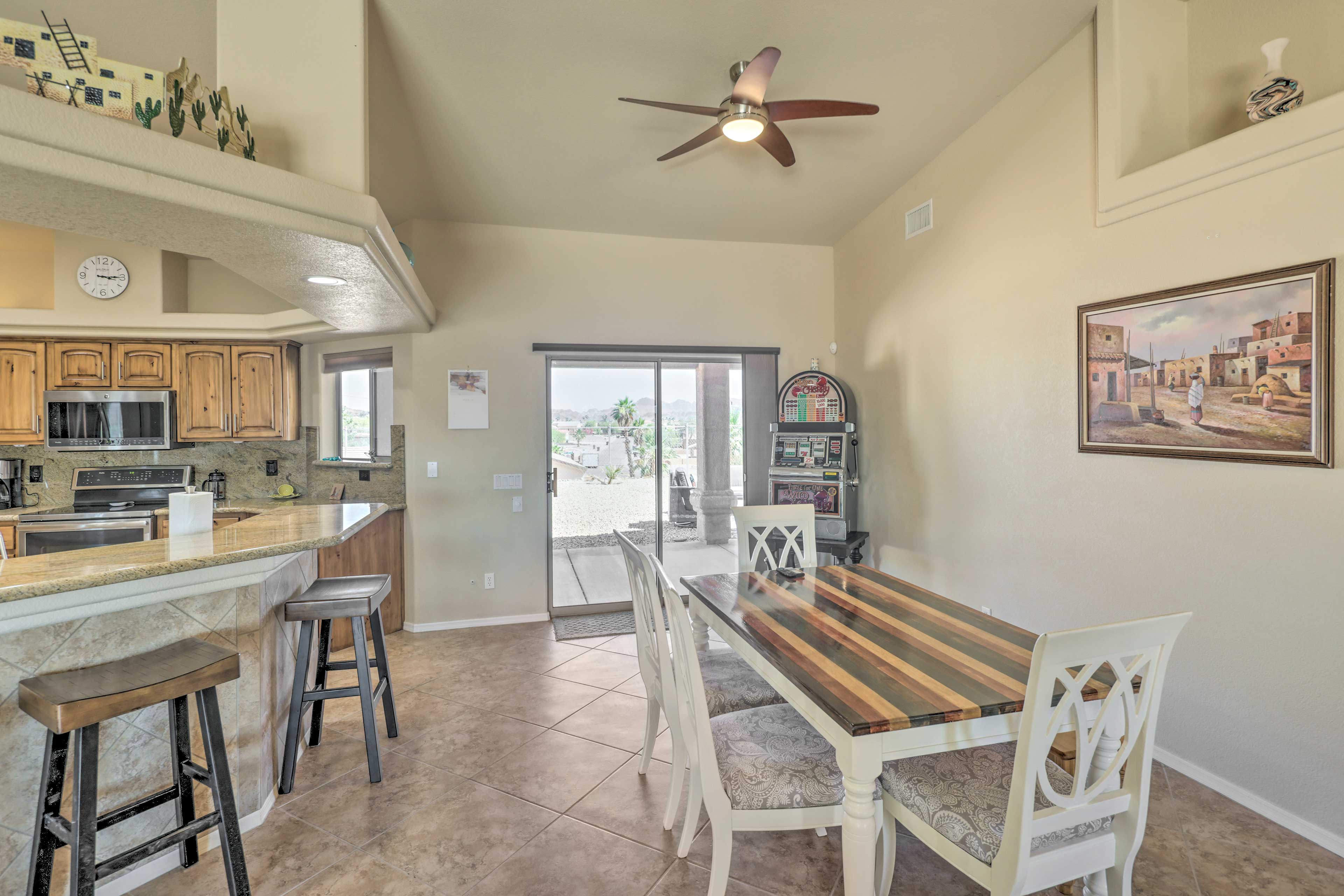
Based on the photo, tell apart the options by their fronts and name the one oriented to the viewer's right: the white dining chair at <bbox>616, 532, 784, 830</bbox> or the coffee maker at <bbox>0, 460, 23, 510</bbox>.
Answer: the white dining chair

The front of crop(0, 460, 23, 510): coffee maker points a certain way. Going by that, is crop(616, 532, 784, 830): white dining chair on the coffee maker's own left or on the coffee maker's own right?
on the coffee maker's own left

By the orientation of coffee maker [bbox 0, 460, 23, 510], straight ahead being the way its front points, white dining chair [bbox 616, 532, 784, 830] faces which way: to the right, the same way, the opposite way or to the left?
to the left

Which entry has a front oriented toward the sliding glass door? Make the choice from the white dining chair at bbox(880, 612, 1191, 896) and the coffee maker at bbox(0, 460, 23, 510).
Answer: the white dining chair

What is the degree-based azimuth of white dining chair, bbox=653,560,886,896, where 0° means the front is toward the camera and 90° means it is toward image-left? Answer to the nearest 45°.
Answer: approximately 270°

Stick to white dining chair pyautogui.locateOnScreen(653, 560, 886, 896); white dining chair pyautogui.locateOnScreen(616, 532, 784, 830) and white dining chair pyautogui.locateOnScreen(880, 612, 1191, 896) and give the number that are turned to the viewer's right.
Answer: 2

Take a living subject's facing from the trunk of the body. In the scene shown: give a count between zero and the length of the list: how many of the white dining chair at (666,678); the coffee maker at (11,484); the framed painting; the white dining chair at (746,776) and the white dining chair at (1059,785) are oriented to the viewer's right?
2

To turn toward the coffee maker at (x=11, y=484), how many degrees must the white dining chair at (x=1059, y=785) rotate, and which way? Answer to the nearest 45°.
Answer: approximately 45° to its left

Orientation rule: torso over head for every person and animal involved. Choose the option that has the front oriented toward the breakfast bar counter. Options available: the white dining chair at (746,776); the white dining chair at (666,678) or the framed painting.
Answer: the framed painting

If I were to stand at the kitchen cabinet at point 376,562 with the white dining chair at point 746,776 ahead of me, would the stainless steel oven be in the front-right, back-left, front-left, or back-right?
back-right

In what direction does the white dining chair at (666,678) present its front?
to the viewer's right

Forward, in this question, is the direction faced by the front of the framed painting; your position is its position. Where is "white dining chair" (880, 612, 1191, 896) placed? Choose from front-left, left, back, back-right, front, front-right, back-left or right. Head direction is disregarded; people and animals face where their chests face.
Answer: front-left

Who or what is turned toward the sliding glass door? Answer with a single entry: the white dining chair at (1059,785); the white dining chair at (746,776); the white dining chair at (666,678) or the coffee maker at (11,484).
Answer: the white dining chair at (1059,785)

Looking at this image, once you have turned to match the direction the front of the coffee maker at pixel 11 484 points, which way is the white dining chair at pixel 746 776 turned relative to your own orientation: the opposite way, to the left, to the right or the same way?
to the left
